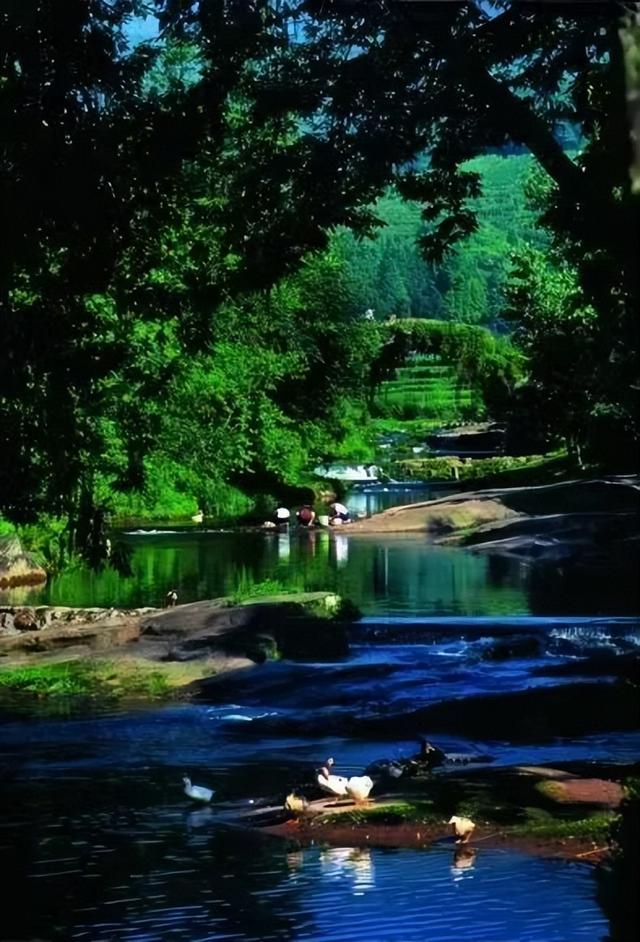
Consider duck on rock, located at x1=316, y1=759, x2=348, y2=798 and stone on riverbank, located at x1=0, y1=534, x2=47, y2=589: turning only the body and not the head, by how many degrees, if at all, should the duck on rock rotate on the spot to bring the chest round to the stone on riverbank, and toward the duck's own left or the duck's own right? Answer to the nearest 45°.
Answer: approximately 90° to the duck's own right

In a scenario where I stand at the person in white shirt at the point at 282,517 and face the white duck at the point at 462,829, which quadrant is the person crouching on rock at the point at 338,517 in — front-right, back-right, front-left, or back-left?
front-left

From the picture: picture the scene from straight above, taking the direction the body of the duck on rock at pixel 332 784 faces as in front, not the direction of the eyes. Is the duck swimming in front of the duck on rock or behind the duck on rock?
in front

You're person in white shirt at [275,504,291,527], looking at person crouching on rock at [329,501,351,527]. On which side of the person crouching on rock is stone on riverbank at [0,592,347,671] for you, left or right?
right

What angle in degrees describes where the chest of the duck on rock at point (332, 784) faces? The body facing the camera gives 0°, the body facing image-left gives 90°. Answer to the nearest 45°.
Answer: approximately 90°

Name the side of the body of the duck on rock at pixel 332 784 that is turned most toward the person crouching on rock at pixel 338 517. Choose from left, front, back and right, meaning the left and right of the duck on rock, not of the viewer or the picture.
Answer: right

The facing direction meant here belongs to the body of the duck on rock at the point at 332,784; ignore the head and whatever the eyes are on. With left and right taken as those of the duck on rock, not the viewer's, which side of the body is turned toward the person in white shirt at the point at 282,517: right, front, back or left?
right

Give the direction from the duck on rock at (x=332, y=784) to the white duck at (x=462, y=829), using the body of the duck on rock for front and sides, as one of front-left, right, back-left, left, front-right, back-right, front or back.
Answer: back-left

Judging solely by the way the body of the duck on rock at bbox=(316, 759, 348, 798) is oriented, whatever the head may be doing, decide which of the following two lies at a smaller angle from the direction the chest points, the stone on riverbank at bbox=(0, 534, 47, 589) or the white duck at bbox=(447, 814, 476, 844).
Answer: the stone on riverbank

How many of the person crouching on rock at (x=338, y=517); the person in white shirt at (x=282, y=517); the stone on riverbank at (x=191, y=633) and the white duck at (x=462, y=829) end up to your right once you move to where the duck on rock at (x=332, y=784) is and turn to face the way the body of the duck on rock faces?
3
